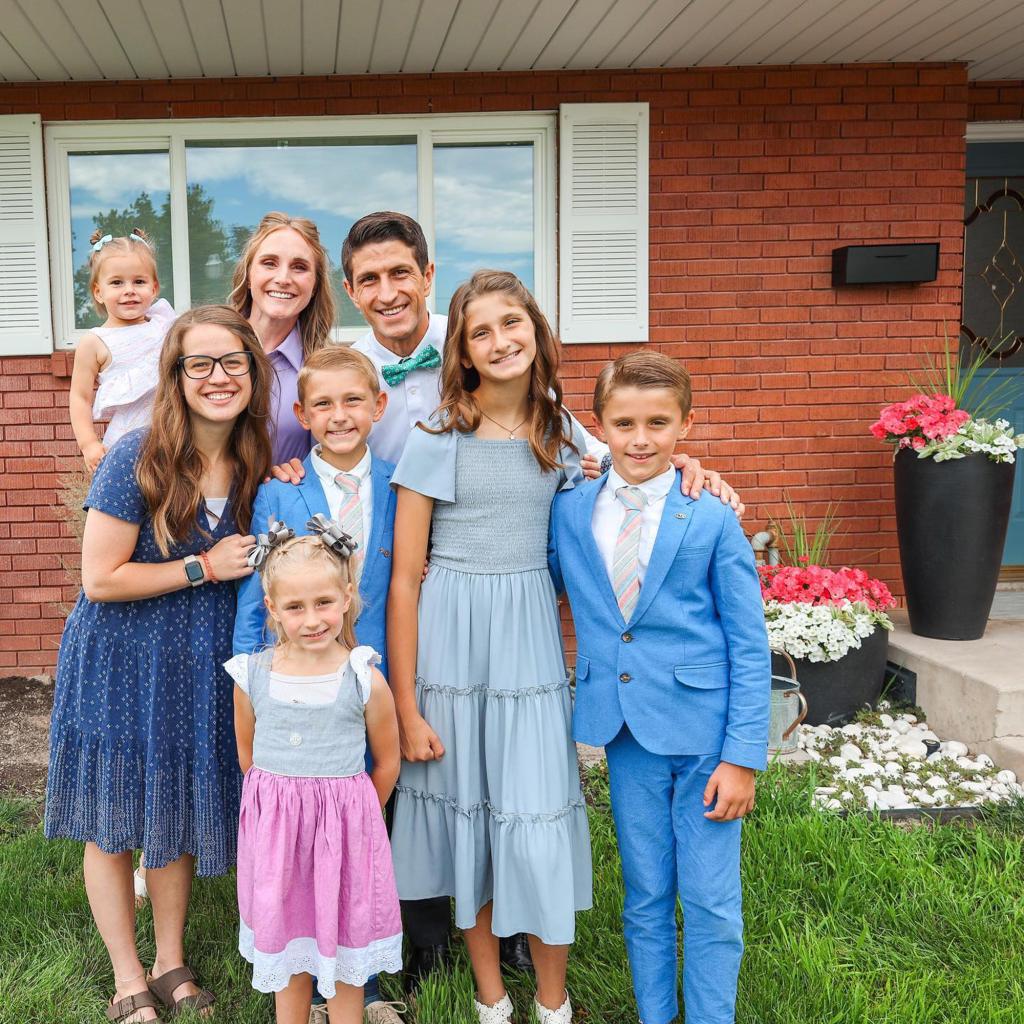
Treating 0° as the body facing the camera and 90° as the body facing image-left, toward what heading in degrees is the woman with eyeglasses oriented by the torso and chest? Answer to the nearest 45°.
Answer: approximately 315°

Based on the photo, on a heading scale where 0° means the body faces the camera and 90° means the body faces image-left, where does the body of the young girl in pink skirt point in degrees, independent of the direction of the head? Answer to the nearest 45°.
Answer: approximately 0°

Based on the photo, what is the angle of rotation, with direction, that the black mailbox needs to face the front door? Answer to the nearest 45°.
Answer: approximately 135° to its left

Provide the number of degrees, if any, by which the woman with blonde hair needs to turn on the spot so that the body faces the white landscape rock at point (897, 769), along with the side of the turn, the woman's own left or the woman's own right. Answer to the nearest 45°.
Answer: approximately 90° to the woman's own left

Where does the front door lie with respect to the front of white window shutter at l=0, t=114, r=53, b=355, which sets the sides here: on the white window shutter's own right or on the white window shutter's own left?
on the white window shutter's own left

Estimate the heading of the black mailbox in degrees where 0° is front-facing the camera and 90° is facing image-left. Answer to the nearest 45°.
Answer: approximately 0°
